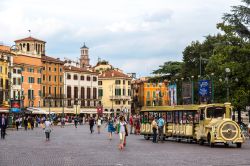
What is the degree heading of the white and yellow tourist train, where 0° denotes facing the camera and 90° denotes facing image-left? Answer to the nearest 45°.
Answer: approximately 315°
